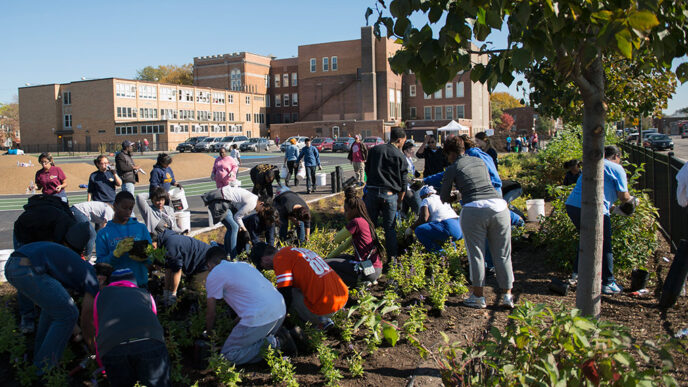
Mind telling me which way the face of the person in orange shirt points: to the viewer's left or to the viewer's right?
to the viewer's left

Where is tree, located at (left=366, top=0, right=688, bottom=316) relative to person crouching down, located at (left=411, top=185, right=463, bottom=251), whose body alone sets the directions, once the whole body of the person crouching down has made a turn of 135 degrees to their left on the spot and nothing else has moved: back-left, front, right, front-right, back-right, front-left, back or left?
front

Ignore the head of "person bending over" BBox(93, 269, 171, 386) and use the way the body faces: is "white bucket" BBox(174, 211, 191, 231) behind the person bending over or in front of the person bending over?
in front

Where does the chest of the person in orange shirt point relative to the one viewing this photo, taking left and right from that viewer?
facing to the left of the viewer

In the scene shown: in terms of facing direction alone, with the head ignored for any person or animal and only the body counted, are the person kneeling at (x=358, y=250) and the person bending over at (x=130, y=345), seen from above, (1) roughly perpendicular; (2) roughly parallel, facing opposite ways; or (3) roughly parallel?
roughly perpendicular

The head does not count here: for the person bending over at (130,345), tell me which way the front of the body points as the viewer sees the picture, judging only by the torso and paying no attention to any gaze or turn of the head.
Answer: away from the camera
